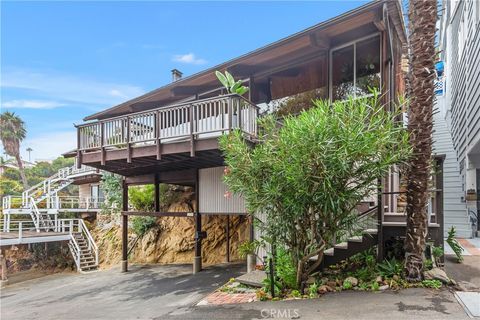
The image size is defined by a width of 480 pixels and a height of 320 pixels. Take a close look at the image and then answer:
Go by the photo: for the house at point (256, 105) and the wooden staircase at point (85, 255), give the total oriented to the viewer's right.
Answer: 0

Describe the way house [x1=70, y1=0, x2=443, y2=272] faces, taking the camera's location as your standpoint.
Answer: facing the viewer and to the left of the viewer

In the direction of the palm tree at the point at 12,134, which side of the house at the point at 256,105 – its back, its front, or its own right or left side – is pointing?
right

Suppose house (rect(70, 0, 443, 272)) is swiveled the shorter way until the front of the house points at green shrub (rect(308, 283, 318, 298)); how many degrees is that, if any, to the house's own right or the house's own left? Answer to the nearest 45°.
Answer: approximately 45° to the house's own left

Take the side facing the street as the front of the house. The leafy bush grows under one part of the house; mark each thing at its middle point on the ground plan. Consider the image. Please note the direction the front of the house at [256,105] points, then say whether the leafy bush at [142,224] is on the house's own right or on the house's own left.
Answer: on the house's own right

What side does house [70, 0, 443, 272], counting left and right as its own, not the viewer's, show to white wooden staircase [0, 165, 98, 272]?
right

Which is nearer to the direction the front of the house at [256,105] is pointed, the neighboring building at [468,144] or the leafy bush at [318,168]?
the leafy bush
